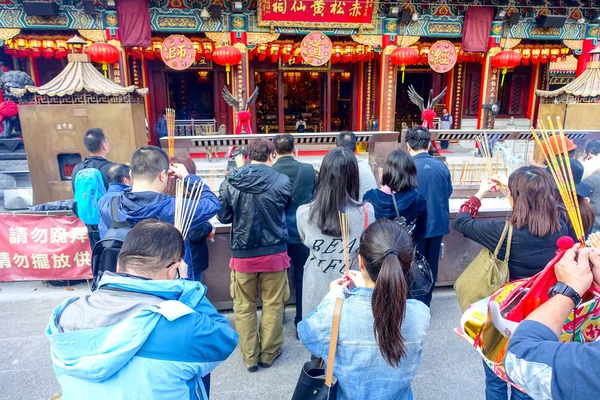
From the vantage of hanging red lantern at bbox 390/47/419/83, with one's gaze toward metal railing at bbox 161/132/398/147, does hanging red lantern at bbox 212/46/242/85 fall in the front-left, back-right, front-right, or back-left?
front-right

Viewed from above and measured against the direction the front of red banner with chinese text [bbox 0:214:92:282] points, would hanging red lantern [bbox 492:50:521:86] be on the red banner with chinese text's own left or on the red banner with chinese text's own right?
on the red banner with chinese text's own left

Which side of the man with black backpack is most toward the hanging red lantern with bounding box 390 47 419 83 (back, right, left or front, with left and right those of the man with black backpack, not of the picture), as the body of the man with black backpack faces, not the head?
front

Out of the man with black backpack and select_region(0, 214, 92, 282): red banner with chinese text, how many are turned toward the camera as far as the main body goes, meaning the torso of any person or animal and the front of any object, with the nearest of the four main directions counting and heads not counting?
1

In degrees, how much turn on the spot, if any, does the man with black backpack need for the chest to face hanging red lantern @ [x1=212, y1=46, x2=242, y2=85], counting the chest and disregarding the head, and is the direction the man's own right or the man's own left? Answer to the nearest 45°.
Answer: approximately 45° to the man's own left

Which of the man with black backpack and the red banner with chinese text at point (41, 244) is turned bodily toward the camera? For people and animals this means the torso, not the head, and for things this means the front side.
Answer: the red banner with chinese text

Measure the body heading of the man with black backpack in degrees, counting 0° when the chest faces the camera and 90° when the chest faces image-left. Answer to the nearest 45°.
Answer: approximately 225°

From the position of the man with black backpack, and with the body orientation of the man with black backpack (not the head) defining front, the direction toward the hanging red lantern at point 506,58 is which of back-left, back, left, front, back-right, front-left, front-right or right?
front

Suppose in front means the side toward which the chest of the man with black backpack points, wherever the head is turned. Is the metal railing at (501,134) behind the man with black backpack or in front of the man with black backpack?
in front

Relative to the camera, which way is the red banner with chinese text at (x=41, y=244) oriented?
toward the camera

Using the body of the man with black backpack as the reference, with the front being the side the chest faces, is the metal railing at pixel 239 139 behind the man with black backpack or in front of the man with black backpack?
in front

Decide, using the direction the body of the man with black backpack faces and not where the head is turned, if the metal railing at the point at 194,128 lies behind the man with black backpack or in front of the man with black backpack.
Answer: in front
